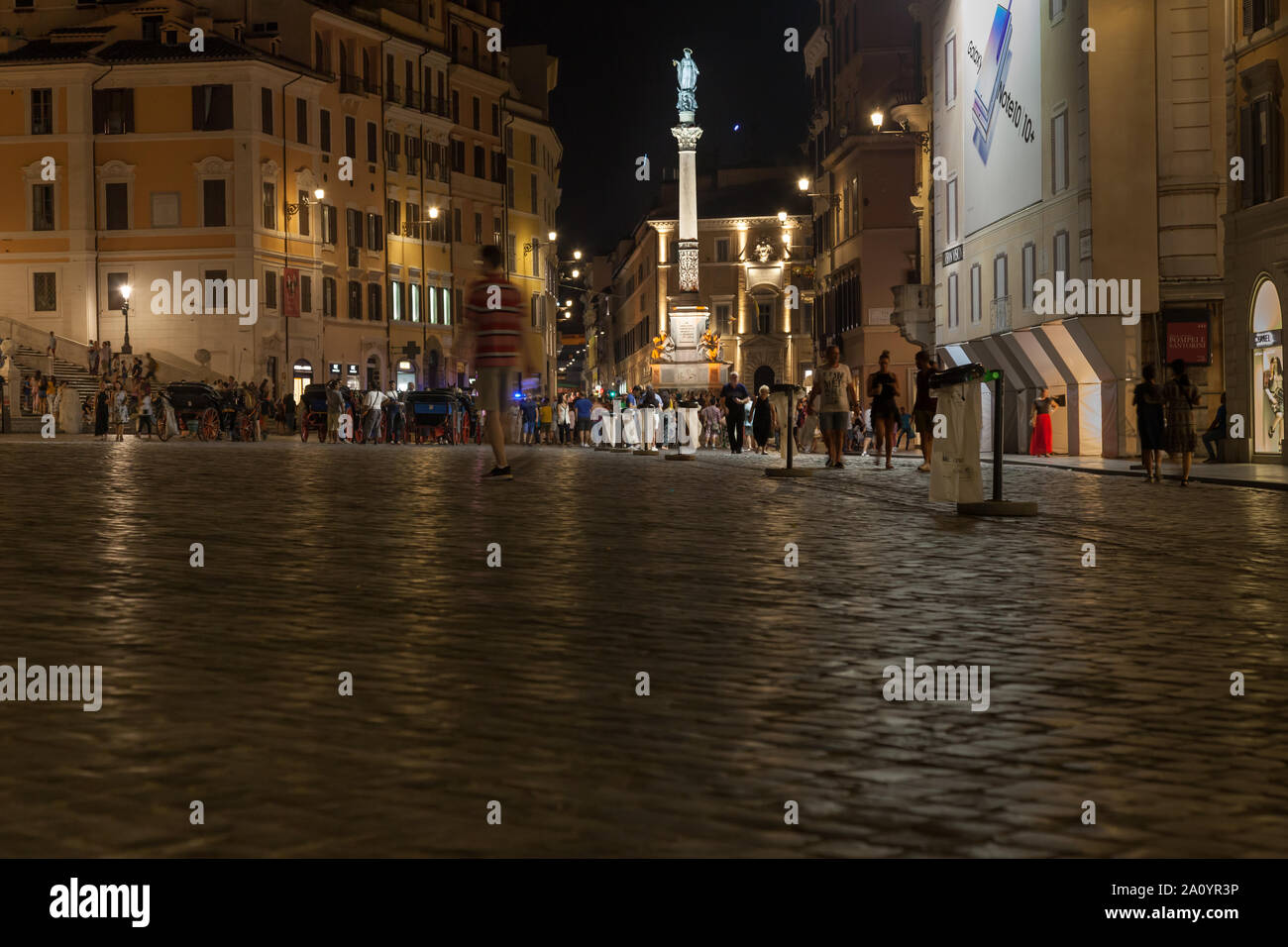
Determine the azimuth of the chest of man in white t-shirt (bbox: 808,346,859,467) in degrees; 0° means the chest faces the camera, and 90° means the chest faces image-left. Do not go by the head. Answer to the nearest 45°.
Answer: approximately 0°

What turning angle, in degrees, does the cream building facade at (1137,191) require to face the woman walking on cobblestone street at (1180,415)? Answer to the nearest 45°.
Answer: approximately 45° to its left

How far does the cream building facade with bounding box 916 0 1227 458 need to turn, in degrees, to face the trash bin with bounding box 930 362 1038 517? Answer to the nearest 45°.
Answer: approximately 45° to its left

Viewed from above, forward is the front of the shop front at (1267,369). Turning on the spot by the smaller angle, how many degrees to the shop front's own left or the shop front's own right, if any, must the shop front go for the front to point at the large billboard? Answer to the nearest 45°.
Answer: approximately 90° to the shop front's own right

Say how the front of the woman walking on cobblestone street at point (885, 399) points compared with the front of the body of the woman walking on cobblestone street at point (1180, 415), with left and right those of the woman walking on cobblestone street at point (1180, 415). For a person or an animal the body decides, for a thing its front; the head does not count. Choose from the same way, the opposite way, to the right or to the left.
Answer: the opposite way

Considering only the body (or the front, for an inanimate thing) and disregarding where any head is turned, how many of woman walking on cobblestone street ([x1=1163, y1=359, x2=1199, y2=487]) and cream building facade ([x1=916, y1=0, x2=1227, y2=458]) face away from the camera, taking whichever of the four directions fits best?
1

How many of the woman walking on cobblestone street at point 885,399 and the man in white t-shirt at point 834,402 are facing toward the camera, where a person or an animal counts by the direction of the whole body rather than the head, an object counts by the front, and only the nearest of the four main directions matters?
2

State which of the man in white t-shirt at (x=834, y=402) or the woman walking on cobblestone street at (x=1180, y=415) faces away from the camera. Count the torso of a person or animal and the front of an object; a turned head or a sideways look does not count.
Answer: the woman walking on cobblestone street

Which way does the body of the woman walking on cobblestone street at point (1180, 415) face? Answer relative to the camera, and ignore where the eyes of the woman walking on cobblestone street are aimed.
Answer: away from the camera
